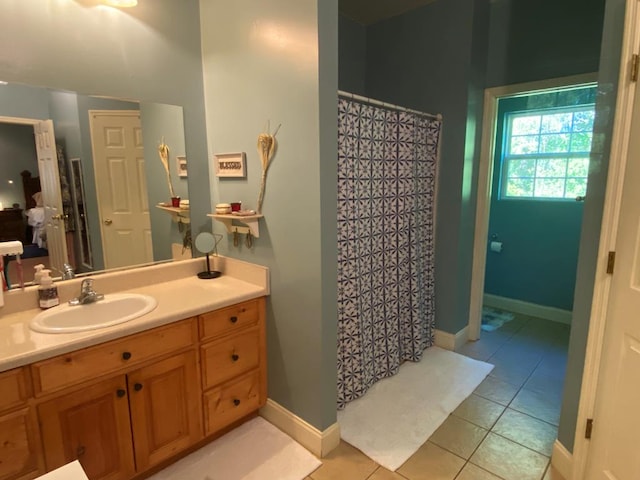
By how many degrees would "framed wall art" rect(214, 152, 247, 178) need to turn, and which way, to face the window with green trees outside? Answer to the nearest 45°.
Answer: approximately 135° to its left

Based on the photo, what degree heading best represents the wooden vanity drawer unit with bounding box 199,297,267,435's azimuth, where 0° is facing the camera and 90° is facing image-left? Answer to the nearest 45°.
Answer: approximately 315°

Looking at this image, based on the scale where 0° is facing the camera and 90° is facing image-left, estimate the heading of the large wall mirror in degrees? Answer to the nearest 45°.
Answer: approximately 315°

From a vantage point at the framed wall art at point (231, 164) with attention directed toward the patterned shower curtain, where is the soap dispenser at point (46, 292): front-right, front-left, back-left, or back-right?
back-right

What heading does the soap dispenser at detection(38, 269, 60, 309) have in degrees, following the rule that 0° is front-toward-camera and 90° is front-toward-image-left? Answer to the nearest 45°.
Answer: approximately 315°
